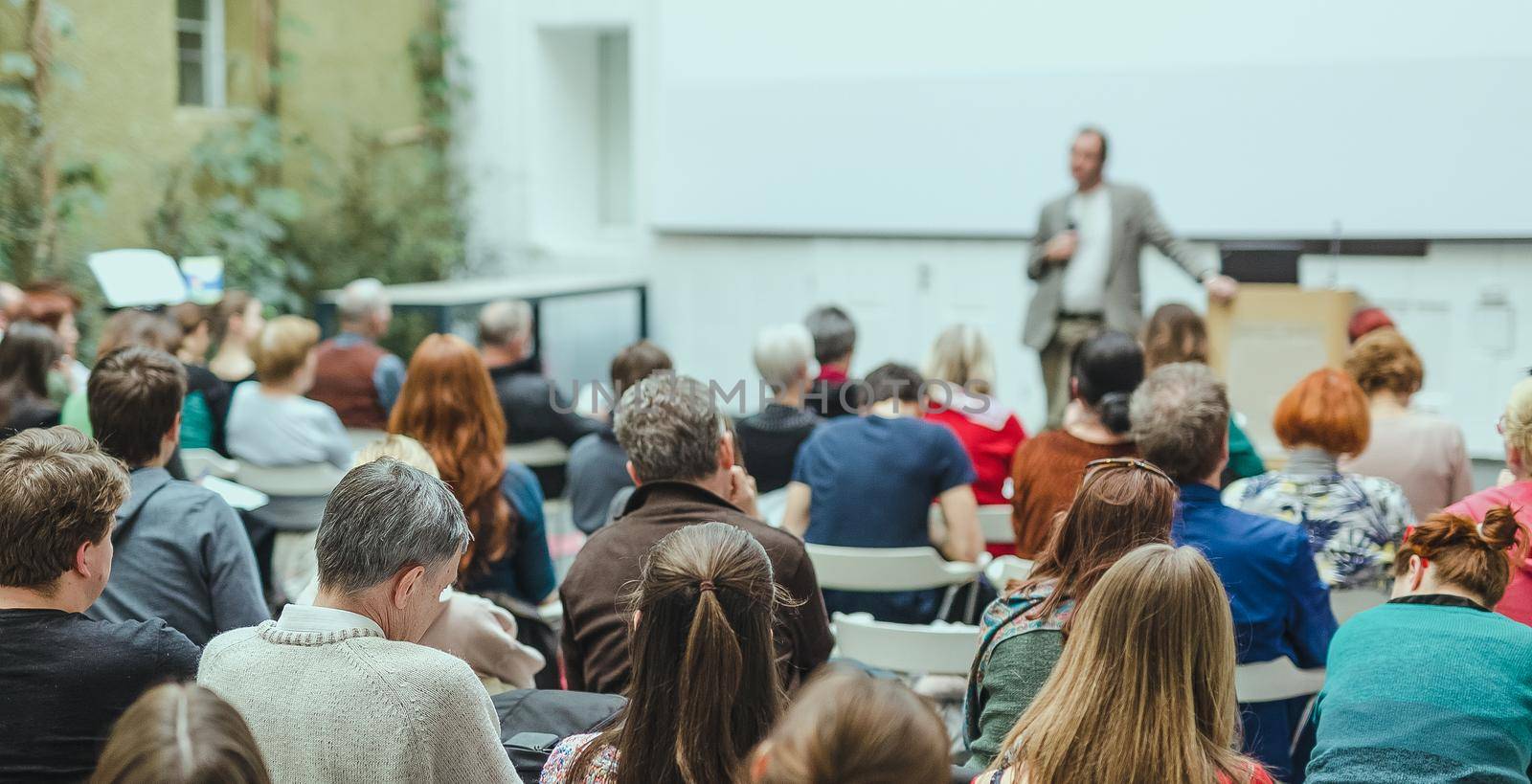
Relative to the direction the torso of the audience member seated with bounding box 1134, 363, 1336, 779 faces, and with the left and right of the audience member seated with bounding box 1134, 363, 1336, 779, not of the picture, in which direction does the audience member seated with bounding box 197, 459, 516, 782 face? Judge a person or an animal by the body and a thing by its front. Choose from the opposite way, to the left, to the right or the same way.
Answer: the same way

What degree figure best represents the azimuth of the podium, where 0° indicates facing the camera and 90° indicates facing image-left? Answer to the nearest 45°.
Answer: approximately 0°

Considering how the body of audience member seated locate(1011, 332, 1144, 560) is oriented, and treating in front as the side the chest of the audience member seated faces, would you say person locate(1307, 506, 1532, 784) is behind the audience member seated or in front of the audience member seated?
behind

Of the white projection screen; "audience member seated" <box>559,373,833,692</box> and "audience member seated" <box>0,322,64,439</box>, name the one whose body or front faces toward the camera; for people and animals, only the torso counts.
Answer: the white projection screen

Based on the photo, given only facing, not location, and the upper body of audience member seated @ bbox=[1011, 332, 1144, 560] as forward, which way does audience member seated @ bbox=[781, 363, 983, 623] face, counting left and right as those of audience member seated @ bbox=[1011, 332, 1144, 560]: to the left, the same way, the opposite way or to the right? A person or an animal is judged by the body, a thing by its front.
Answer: the same way

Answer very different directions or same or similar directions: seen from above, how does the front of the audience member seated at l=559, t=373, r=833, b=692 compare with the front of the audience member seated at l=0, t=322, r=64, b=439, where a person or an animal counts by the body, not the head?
same or similar directions

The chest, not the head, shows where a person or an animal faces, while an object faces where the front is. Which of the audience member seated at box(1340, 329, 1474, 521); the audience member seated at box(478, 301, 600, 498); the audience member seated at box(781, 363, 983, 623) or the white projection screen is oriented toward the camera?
the white projection screen

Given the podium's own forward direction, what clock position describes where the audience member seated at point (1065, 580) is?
The audience member seated is roughly at 12 o'clock from the podium.

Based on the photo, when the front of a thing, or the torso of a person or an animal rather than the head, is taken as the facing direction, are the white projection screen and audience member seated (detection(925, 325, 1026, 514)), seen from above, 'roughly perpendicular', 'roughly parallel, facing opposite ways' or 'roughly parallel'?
roughly parallel, facing opposite ways

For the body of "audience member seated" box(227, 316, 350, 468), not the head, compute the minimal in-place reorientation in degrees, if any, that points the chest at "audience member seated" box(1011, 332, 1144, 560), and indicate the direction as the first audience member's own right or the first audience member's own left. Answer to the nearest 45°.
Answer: approximately 90° to the first audience member's own right

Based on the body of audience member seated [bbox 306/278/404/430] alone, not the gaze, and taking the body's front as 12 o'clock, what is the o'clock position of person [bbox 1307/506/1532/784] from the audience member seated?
The person is roughly at 4 o'clock from the audience member seated.

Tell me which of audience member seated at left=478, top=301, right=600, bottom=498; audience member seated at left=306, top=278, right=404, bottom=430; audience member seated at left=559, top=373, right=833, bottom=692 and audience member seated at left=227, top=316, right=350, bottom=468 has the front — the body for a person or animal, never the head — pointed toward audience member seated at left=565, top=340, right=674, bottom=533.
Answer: audience member seated at left=559, top=373, right=833, bottom=692

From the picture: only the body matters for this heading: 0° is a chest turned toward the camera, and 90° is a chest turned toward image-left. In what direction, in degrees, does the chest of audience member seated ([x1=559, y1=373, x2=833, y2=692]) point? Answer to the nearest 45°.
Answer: approximately 180°

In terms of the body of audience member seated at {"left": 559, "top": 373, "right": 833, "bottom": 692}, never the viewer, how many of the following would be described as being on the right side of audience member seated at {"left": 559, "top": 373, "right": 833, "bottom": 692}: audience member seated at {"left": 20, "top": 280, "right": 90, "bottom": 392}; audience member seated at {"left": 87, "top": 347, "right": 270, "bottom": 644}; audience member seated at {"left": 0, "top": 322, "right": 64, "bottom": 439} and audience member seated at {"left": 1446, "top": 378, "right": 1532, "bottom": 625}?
1

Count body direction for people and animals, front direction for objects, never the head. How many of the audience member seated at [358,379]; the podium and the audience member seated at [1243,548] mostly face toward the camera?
1

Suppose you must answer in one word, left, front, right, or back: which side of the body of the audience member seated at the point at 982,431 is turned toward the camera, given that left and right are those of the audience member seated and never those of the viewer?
back

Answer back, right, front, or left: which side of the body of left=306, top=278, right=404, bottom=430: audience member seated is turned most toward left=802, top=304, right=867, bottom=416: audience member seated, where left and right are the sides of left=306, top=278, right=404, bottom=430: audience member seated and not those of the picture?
right

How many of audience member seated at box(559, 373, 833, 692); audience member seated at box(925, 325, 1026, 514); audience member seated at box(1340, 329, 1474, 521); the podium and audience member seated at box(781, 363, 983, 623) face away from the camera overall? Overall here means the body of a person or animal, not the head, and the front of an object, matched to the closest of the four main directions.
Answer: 4

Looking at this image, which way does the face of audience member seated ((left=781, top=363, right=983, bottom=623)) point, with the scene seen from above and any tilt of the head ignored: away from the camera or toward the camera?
away from the camera

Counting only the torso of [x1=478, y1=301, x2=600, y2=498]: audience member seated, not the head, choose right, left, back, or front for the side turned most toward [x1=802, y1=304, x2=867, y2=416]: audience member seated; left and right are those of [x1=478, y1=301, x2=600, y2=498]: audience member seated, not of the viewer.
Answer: right
